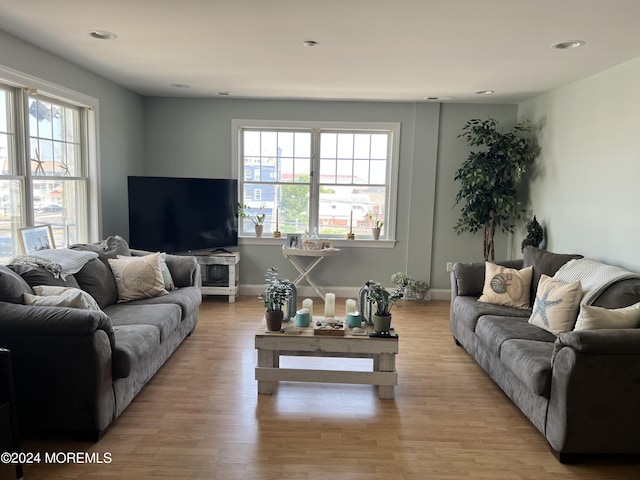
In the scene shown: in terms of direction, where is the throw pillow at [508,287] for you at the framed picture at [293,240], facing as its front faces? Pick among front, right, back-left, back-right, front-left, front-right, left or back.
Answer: front-left

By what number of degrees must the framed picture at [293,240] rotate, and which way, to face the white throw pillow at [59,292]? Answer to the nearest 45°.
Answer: approximately 45° to its right

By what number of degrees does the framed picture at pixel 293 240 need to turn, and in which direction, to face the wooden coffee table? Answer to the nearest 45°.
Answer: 0° — it already faces it

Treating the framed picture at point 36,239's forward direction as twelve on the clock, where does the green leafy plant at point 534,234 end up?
The green leafy plant is roughly at 11 o'clock from the framed picture.

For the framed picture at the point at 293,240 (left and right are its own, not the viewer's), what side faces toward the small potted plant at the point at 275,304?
front

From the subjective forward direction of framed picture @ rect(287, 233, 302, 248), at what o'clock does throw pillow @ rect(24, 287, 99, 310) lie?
The throw pillow is roughly at 1 o'clock from the framed picture.

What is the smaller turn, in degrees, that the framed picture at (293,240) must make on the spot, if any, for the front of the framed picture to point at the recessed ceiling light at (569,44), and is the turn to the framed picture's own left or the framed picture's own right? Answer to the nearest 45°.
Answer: approximately 45° to the framed picture's own left

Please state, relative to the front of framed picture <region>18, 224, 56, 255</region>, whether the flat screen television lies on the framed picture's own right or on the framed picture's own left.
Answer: on the framed picture's own left

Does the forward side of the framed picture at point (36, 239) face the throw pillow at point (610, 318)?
yes

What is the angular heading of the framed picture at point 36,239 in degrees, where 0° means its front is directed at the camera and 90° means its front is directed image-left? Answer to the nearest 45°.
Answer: approximately 315°

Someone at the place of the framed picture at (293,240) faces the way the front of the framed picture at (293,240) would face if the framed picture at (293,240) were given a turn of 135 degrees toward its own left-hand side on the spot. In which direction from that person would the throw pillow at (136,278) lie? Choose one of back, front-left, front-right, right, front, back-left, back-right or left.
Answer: back

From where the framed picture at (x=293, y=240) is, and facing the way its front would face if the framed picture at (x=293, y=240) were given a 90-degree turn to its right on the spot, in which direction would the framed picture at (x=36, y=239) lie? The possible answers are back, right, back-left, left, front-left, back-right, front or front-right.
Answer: front-left

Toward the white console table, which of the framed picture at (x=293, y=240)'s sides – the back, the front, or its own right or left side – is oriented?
right
